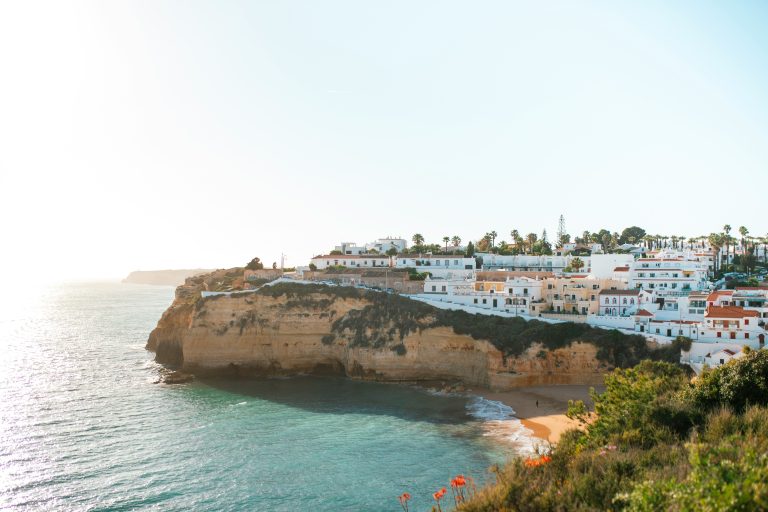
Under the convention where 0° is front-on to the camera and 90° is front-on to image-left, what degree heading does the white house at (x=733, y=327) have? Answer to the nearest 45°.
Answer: approximately 0°

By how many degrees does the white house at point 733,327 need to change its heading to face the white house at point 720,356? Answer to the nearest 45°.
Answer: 0° — it already faces it
